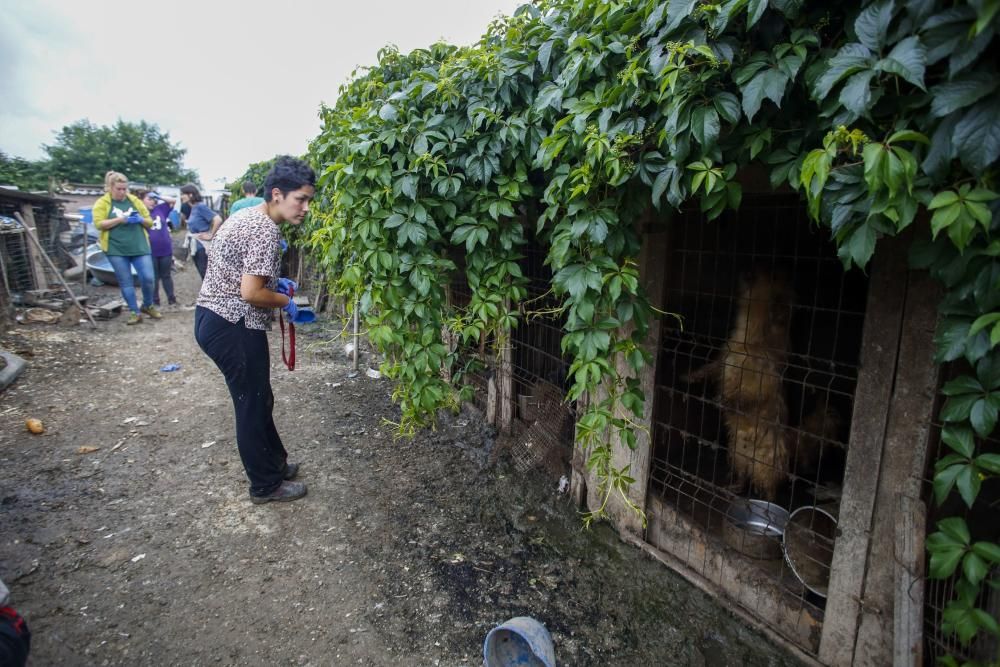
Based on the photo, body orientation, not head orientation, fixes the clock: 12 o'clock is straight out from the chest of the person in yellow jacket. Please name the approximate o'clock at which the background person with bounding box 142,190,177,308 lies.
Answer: The background person is roughly at 8 o'clock from the person in yellow jacket.

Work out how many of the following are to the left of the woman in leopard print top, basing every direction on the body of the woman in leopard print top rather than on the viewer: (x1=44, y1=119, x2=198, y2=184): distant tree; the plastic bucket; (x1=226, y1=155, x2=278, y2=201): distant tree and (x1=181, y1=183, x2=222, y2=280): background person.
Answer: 3

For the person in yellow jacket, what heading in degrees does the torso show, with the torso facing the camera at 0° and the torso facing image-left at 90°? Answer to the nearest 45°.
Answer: approximately 315°

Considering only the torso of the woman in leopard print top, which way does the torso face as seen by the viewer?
to the viewer's right

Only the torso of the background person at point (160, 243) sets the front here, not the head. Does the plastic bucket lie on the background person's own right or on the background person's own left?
on the background person's own left

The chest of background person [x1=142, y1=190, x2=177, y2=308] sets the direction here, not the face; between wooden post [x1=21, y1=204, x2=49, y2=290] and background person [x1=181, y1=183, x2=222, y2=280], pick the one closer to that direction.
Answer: the wooden post

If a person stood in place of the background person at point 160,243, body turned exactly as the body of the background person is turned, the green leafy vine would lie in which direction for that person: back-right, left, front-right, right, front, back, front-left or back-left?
front-left

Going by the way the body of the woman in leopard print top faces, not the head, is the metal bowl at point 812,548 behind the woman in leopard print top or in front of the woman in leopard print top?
in front

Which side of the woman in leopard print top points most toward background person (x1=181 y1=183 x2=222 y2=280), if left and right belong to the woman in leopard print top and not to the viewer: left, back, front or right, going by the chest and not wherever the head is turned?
left

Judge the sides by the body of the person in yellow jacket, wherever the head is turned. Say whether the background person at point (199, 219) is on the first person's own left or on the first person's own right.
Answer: on the first person's own left

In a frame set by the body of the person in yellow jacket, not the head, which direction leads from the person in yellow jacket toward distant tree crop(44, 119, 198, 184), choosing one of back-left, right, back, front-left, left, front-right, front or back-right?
back-left

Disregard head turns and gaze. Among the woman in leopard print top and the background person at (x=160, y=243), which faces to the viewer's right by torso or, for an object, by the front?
the woman in leopard print top

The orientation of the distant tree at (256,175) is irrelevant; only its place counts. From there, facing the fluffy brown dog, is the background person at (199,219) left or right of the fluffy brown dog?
right

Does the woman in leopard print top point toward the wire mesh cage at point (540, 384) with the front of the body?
yes
